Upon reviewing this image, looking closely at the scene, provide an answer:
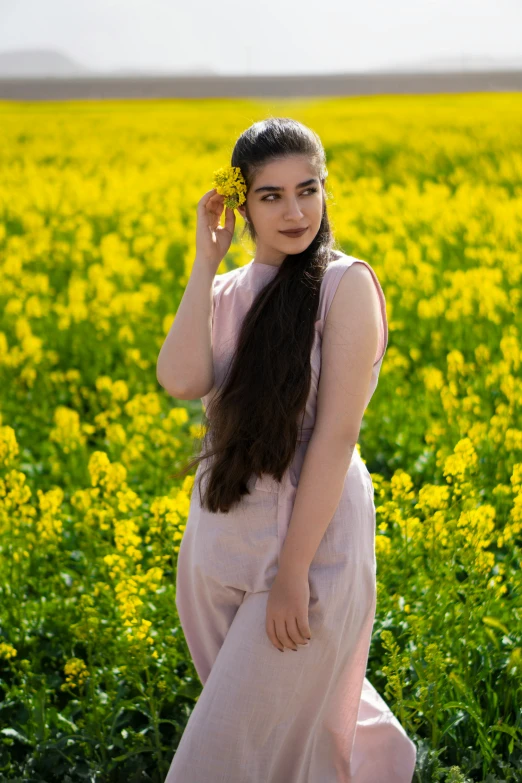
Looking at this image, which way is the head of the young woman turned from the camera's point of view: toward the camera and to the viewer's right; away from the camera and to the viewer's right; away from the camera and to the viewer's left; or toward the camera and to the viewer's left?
toward the camera and to the viewer's right

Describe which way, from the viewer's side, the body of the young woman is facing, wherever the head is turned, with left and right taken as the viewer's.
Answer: facing the viewer and to the left of the viewer
